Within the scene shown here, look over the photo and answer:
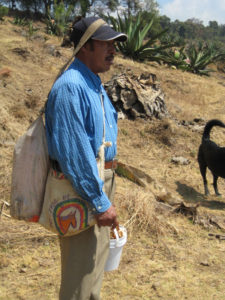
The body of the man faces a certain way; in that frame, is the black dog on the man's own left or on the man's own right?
on the man's own left

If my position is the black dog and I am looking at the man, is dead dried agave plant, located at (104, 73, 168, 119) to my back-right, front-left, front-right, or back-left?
back-right

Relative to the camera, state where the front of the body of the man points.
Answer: to the viewer's right

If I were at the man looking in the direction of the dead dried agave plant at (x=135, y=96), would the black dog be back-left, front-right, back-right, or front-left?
front-right

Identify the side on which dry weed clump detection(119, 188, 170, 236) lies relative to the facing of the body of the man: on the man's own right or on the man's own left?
on the man's own left

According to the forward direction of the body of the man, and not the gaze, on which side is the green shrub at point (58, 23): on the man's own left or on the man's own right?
on the man's own left

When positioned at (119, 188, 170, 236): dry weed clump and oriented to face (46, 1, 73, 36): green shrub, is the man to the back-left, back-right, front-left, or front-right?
back-left

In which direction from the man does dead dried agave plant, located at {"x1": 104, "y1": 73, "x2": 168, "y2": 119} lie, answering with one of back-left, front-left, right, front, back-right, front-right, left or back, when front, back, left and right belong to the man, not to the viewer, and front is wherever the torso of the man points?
left

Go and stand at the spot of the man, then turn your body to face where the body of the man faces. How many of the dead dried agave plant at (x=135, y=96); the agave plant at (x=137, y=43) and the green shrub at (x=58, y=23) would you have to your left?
3

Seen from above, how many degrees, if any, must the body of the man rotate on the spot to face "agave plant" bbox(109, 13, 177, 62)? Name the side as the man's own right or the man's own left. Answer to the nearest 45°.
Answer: approximately 90° to the man's own left
